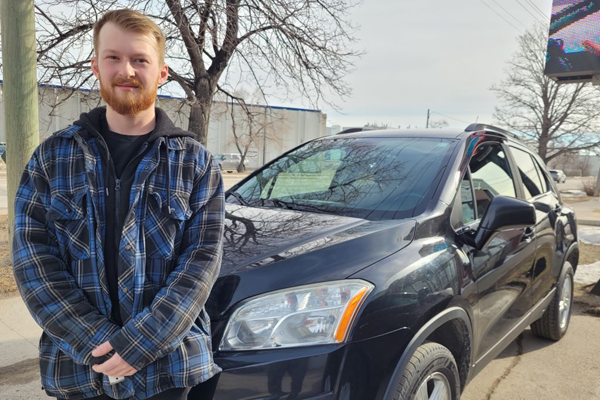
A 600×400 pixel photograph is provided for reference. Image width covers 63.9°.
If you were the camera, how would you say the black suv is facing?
facing the viewer and to the left of the viewer

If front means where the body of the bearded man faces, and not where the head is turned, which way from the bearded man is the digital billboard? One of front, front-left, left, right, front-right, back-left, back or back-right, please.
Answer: back-left

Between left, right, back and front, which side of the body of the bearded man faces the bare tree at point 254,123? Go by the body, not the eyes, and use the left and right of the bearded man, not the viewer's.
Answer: back

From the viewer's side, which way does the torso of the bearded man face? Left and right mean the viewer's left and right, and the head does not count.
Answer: facing the viewer

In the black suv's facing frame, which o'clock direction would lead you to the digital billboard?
The digital billboard is roughly at 5 o'clock from the black suv.

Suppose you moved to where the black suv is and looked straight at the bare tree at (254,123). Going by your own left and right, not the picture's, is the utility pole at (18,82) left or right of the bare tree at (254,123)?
left

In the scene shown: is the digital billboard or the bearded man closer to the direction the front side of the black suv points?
the bearded man

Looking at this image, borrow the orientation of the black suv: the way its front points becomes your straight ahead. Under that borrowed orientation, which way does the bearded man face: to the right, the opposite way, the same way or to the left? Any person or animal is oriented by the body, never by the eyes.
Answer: to the left

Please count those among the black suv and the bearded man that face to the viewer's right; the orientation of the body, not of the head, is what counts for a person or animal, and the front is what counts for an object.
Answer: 0

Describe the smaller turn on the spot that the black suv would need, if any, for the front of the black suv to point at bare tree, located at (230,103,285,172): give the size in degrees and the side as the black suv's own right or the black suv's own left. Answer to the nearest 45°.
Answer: approximately 135° to the black suv's own right
